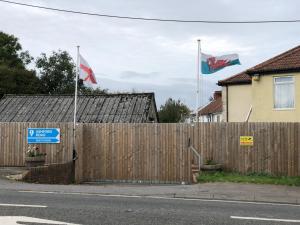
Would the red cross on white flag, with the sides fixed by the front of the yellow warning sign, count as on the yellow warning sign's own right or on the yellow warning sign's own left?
on the yellow warning sign's own right

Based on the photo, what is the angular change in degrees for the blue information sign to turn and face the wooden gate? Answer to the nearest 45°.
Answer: approximately 45° to its left

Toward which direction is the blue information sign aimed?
toward the camera

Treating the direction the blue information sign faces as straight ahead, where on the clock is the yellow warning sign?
The yellow warning sign is roughly at 10 o'clock from the blue information sign.

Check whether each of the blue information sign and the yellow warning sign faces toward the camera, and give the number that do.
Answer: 2

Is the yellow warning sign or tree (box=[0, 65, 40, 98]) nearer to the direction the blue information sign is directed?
the yellow warning sign

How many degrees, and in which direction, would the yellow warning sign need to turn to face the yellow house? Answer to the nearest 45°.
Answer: approximately 180°

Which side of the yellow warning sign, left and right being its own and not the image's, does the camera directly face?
front

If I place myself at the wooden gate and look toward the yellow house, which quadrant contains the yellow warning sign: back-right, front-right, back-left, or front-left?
front-right

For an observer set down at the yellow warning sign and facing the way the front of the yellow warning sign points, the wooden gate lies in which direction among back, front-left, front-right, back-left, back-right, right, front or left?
right

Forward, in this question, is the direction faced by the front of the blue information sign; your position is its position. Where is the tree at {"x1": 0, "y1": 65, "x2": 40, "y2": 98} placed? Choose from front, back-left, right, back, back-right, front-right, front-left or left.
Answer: back

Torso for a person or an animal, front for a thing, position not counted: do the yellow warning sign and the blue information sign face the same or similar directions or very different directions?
same or similar directions
